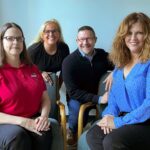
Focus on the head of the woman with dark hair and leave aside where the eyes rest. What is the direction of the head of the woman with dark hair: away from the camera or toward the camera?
toward the camera

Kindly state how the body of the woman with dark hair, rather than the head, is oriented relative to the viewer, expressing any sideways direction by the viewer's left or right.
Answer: facing the viewer and to the right of the viewer

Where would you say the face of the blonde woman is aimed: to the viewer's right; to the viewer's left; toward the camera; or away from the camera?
toward the camera

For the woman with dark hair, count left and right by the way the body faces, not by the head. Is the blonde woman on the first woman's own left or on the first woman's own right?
on the first woman's own left

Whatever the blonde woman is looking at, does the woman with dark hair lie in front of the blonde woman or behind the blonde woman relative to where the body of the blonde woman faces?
in front

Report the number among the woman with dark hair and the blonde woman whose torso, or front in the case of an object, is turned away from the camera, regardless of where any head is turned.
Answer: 0

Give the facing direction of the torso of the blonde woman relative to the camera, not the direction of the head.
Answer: toward the camera

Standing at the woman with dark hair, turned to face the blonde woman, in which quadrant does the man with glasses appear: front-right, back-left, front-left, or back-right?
front-right

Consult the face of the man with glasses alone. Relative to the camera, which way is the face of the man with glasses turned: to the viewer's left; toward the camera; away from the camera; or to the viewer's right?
toward the camera

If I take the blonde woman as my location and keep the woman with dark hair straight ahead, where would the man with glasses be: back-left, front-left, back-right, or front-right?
front-left

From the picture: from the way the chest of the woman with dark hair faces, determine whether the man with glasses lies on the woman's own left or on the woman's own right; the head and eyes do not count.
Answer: on the woman's own left
